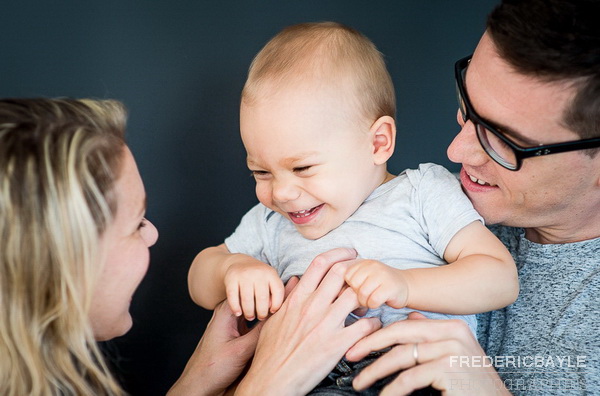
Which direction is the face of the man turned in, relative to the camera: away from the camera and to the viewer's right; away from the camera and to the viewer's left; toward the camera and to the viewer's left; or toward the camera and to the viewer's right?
toward the camera and to the viewer's left

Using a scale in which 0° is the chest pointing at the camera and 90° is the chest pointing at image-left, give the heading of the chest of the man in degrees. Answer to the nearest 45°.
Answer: approximately 45°

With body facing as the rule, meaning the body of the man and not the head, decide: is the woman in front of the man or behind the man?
in front

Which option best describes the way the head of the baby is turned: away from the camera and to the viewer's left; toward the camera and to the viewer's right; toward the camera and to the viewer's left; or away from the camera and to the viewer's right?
toward the camera and to the viewer's left

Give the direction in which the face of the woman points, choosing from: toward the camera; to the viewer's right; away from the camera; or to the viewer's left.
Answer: to the viewer's right

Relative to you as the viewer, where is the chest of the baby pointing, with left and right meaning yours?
facing the viewer and to the left of the viewer
